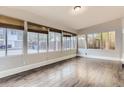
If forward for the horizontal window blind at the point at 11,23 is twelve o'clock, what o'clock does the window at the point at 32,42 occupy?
The window is roughly at 9 o'clock from the horizontal window blind.

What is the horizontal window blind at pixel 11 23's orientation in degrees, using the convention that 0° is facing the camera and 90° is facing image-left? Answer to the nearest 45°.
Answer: approximately 315°

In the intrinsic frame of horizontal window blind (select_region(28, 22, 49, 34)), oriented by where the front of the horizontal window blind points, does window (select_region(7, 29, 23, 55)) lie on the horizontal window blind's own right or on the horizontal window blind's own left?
on the horizontal window blind's own right

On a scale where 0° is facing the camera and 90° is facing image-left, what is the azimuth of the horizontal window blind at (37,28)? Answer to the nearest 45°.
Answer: approximately 315°

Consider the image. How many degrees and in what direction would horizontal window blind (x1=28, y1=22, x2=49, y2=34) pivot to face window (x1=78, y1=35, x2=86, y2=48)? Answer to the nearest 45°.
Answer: approximately 90° to its left

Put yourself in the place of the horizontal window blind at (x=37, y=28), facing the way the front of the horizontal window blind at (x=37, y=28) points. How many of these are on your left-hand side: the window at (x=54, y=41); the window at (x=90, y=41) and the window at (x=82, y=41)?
3

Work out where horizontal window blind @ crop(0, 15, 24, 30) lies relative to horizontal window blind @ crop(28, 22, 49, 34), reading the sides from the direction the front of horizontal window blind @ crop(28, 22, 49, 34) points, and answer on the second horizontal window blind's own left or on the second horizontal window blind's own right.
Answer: on the second horizontal window blind's own right

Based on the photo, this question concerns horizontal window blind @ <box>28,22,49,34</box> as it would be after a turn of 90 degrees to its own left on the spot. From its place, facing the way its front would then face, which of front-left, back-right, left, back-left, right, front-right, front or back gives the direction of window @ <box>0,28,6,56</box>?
back

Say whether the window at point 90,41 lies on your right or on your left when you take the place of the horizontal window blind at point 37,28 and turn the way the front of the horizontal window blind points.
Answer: on your left

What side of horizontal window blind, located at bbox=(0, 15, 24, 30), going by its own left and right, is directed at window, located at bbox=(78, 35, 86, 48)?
left
